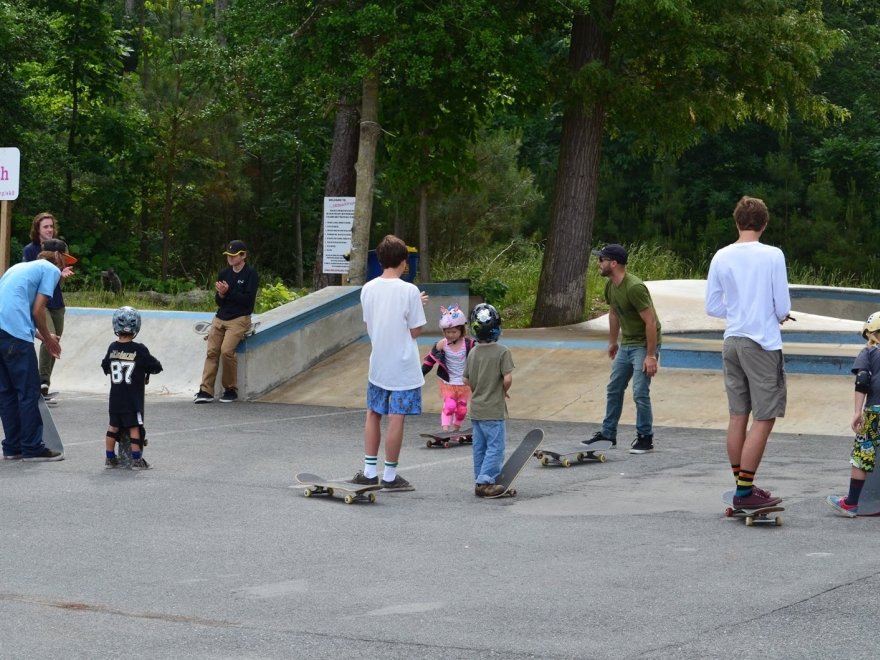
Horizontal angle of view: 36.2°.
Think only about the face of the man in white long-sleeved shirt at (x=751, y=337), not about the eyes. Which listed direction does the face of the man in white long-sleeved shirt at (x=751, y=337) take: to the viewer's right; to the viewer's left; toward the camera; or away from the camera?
away from the camera

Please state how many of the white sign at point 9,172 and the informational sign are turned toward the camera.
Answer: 2

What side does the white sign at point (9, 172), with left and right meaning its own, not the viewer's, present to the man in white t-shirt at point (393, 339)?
front

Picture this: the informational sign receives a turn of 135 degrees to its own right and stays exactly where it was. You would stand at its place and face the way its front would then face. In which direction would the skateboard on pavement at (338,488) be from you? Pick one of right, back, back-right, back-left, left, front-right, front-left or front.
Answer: back-left

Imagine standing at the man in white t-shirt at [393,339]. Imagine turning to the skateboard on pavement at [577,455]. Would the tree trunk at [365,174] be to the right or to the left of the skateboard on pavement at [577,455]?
left

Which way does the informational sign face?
toward the camera

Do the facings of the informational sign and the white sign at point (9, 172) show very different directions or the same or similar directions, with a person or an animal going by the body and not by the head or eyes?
same or similar directions

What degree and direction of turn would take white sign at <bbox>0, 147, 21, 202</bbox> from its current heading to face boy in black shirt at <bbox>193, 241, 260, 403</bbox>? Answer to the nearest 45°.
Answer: approximately 90° to its left

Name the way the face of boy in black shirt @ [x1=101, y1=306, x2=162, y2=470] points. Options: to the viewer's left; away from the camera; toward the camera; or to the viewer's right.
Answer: away from the camera

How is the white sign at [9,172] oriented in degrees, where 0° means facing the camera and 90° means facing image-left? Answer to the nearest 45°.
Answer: approximately 0°

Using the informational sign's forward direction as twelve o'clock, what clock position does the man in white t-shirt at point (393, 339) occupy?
The man in white t-shirt is roughly at 12 o'clock from the informational sign.

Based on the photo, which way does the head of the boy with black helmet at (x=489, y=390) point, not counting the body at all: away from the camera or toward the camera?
away from the camera

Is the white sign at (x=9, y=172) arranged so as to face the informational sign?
no

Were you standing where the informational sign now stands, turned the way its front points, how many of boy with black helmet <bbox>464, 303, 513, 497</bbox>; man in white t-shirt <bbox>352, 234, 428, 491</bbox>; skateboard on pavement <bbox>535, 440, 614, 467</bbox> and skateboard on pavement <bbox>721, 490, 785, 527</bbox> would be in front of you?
4
